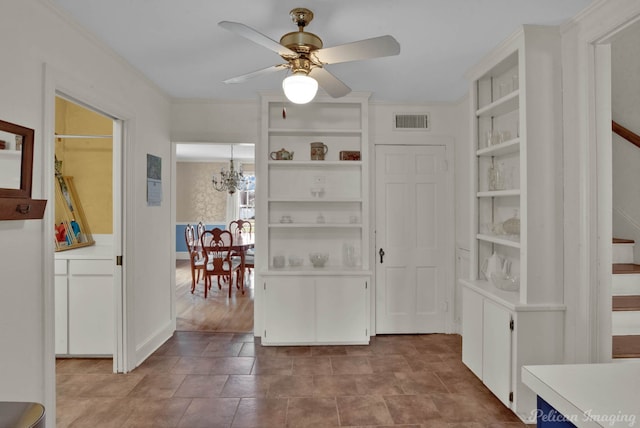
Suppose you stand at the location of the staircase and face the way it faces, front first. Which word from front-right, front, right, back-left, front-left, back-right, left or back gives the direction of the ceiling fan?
front-right

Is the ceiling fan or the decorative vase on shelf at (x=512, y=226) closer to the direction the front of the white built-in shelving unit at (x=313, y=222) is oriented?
the ceiling fan

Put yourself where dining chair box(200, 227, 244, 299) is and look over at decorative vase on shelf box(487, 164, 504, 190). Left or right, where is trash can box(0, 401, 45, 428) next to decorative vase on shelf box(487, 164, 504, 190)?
right

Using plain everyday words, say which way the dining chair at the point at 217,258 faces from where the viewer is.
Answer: facing away from the viewer and to the right of the viewer

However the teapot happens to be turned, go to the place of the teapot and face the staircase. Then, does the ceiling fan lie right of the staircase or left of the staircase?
right

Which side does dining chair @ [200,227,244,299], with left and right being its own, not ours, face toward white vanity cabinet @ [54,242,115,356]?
back

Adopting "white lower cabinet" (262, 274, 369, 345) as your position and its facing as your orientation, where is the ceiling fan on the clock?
The ceiling fan is roughly at 12 o'clock from the white lower cabinet.

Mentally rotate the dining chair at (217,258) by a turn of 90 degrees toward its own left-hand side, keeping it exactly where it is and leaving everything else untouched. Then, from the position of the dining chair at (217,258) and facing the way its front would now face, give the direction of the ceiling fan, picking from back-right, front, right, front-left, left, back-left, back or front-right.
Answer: back-left

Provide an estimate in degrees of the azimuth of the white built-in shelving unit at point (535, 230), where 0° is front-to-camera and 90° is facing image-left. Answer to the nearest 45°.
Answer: approximately 45°

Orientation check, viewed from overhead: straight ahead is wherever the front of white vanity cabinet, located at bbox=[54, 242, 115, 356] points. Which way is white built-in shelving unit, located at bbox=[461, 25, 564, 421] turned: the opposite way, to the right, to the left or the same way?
to the right

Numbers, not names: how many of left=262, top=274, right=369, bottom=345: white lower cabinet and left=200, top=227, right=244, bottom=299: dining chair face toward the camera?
1
